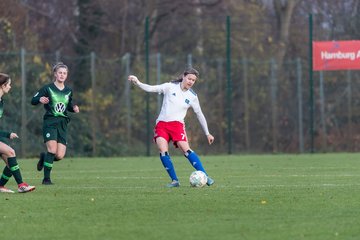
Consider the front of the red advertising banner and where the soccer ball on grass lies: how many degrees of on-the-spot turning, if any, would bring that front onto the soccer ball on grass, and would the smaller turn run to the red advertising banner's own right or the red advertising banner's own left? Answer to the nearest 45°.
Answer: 0° — it already faces it

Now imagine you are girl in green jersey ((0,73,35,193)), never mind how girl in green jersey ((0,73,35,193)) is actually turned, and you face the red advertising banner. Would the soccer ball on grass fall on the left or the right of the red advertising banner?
right

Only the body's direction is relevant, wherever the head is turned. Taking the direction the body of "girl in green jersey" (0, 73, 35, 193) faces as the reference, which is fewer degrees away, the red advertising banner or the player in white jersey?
the player in white jersey

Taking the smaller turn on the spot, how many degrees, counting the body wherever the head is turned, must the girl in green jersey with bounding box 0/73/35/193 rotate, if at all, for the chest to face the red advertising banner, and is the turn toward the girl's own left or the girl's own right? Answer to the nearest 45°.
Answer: approximately 45° to the girl's own left

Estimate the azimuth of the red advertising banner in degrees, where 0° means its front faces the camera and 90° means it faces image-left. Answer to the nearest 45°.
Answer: approximately 0°

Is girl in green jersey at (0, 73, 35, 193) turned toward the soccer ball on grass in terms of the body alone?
yes

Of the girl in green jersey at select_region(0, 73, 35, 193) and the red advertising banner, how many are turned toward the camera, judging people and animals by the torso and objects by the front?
1

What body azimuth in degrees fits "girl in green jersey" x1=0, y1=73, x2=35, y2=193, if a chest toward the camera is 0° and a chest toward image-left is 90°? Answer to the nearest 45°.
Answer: approximately 270°
